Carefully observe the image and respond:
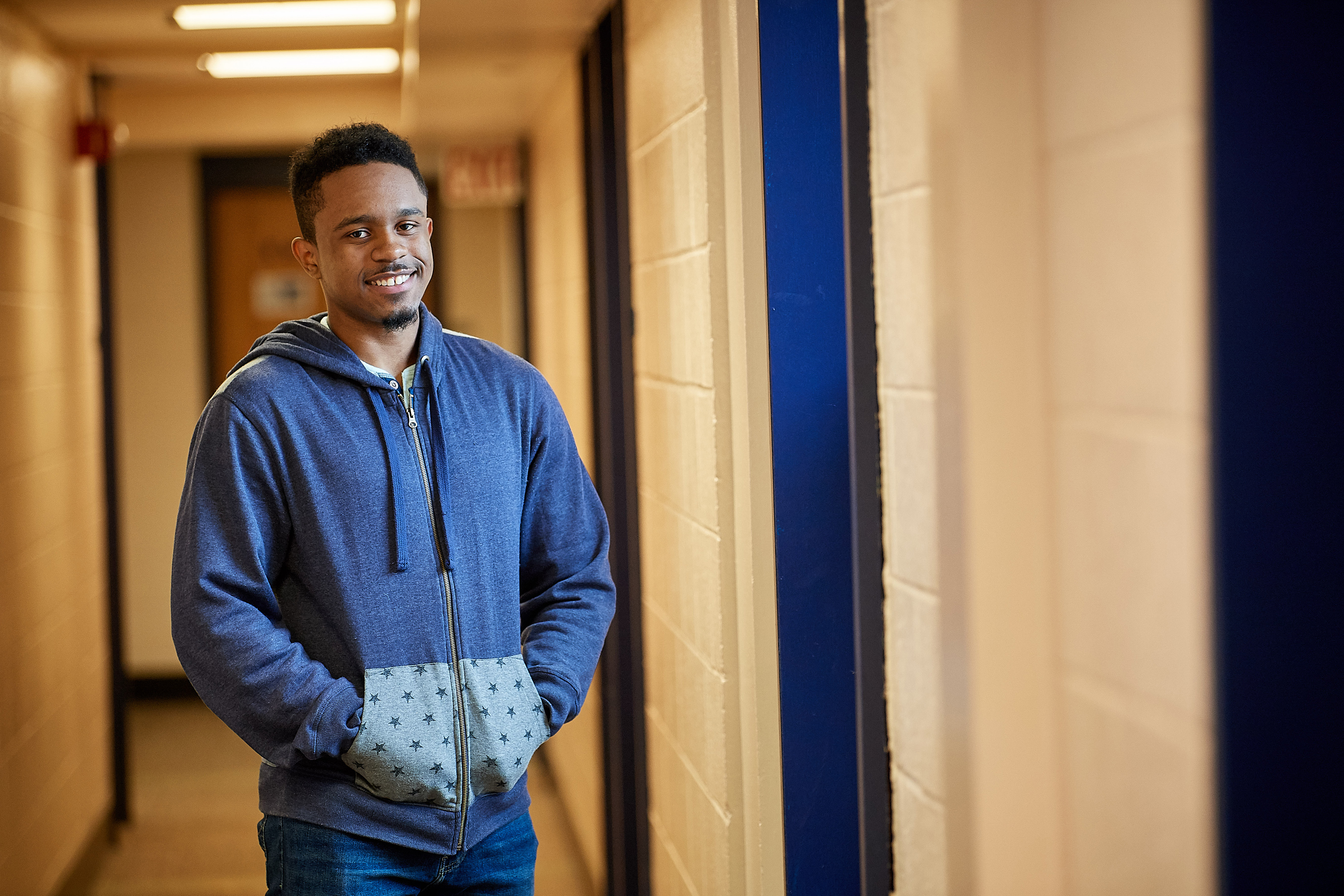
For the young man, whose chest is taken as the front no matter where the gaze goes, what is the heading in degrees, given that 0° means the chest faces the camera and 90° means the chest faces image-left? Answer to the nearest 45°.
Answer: approximately 315°

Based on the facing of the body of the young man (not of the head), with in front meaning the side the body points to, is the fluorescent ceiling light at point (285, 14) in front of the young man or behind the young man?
behind

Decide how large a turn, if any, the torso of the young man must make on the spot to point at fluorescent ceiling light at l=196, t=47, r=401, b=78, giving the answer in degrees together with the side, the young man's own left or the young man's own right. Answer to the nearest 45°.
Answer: approximately 135° to the young man's own left

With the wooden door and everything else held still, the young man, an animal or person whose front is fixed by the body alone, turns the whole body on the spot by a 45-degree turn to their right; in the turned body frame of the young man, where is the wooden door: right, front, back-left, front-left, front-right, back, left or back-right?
back
